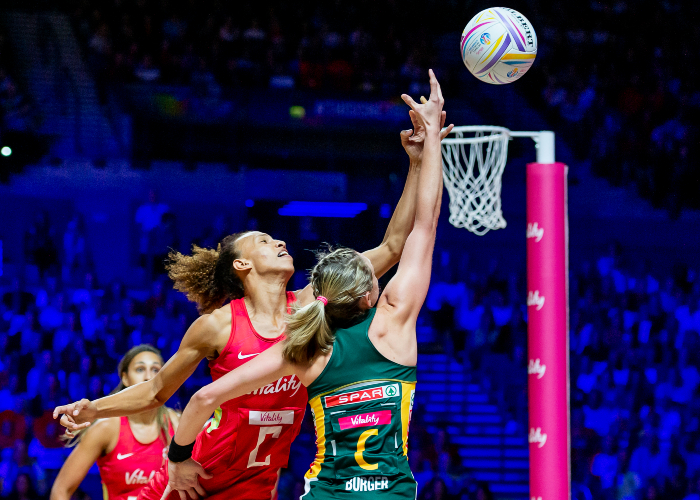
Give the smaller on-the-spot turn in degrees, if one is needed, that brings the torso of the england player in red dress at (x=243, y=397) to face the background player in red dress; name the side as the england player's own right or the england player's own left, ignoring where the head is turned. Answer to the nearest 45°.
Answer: approximately 180°

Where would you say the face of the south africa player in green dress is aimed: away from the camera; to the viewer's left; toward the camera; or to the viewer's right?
away from the camera

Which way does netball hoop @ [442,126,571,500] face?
to the viewer's left

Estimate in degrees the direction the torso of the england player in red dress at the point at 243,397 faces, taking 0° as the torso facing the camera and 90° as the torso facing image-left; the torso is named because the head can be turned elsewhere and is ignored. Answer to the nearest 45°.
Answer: approximately 315°

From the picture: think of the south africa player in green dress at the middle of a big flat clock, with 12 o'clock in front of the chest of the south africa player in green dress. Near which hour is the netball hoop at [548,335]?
The netball hoop is roughly at 1 o'clock from the south africa player in green dress.

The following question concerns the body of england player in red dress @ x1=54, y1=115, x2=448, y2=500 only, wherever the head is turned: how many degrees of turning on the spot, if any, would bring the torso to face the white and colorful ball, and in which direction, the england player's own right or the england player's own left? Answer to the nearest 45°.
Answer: approximately 90° to the england player's own left

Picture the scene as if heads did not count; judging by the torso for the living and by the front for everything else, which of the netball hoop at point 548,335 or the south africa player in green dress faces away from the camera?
the south africa player in green dress

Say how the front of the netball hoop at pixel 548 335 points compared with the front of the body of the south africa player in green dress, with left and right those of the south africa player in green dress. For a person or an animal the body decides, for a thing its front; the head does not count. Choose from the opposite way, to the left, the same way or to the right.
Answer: to the left

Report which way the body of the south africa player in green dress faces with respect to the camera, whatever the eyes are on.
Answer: away from the camera

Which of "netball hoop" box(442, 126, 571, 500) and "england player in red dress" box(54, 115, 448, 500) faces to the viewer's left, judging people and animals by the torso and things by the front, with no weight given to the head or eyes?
the netball hoop

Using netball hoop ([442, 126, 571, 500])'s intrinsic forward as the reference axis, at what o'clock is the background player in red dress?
The background player in red dress is roughly at 11 o'clock from the netball hoop.

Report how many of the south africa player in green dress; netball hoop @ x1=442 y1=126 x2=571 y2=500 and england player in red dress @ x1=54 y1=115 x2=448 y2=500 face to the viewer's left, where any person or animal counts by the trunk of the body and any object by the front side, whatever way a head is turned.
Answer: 1

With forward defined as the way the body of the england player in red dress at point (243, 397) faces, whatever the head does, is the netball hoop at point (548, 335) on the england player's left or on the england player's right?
on the england player's left
